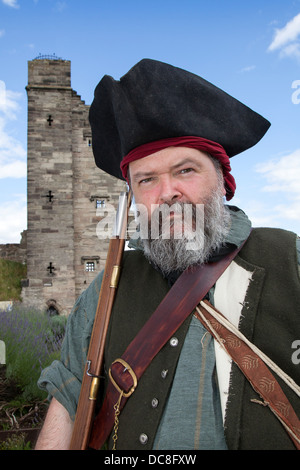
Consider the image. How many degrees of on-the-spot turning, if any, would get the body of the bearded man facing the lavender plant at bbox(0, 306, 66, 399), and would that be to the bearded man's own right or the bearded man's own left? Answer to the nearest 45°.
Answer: approximately 135° to the bearded man's own right

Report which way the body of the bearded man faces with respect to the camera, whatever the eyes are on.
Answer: toward the camera

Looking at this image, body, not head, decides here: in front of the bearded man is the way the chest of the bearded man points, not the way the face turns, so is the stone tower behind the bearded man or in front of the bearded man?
behind

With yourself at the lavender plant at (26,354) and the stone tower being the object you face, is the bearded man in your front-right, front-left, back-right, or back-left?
back-right
